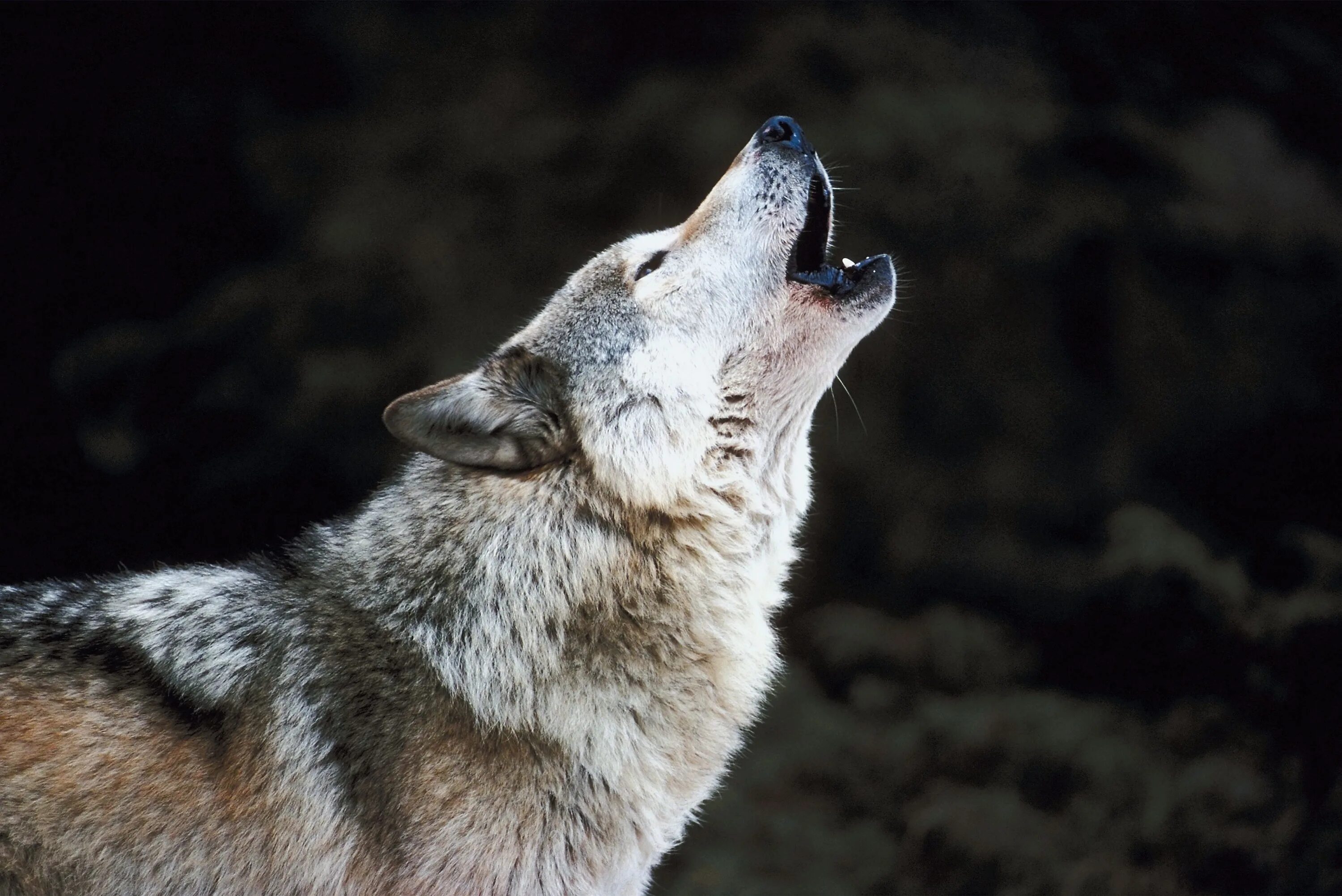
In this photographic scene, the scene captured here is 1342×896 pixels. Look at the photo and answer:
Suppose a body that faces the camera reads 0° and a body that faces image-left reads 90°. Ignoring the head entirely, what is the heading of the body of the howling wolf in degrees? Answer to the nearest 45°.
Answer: approximately 270°
